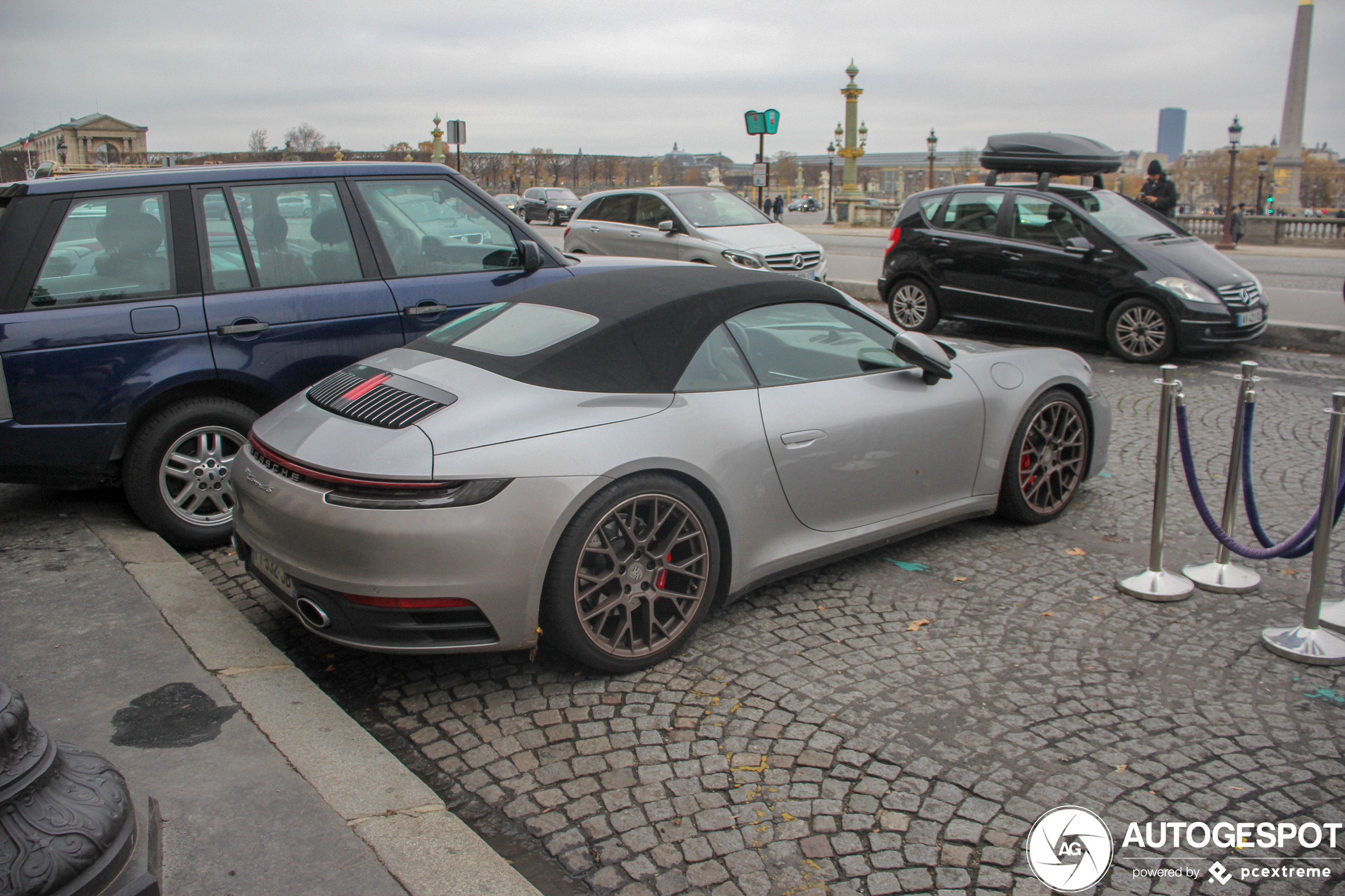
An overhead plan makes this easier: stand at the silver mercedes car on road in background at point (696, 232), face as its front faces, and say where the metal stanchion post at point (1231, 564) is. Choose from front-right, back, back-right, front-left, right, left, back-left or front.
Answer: front-right

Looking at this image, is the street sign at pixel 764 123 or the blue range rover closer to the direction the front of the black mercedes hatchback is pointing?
the blue range rover

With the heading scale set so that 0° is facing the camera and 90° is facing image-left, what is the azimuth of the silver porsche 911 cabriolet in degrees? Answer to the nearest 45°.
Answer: approximately 225°

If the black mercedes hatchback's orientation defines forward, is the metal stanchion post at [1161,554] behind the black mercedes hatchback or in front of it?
in front

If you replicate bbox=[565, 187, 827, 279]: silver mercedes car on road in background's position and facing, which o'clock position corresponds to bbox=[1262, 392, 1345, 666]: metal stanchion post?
The metal stanchion post is roughly at 1 o'clock from the silver mercedes car on road in background.

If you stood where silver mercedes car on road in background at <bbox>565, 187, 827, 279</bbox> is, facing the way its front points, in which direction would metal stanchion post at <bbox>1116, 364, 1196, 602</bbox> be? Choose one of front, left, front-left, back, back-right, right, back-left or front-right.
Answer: front-right

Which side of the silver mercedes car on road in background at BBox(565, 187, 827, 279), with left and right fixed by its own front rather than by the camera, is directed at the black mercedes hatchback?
front

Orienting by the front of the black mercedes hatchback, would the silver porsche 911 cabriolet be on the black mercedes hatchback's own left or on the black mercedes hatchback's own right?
on the black mercedes hatchback's own right

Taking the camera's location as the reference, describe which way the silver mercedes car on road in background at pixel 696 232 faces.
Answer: facing the viewer and to the right of the viewer

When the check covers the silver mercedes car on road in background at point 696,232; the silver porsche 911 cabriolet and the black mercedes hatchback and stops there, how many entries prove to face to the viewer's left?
0

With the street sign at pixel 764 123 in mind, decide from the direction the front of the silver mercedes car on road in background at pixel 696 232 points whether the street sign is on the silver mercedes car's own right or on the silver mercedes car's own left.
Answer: on the silver mercedes car's own left

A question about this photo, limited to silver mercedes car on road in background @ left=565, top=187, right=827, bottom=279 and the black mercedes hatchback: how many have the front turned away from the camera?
0

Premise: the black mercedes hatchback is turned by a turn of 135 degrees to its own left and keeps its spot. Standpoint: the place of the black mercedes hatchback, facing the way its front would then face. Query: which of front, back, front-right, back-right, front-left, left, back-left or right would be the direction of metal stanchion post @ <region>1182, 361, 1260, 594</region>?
back

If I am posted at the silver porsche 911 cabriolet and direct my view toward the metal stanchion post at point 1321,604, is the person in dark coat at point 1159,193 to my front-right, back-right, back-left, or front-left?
front-left

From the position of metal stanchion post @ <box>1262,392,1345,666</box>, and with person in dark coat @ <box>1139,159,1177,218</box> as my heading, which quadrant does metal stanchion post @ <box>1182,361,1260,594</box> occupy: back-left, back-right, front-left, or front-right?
front-left

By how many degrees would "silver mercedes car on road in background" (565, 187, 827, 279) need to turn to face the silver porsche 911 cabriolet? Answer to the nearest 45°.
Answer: approximately 45° to its right

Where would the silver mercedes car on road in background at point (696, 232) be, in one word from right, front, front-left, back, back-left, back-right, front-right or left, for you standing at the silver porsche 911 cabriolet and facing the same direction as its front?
front-left
